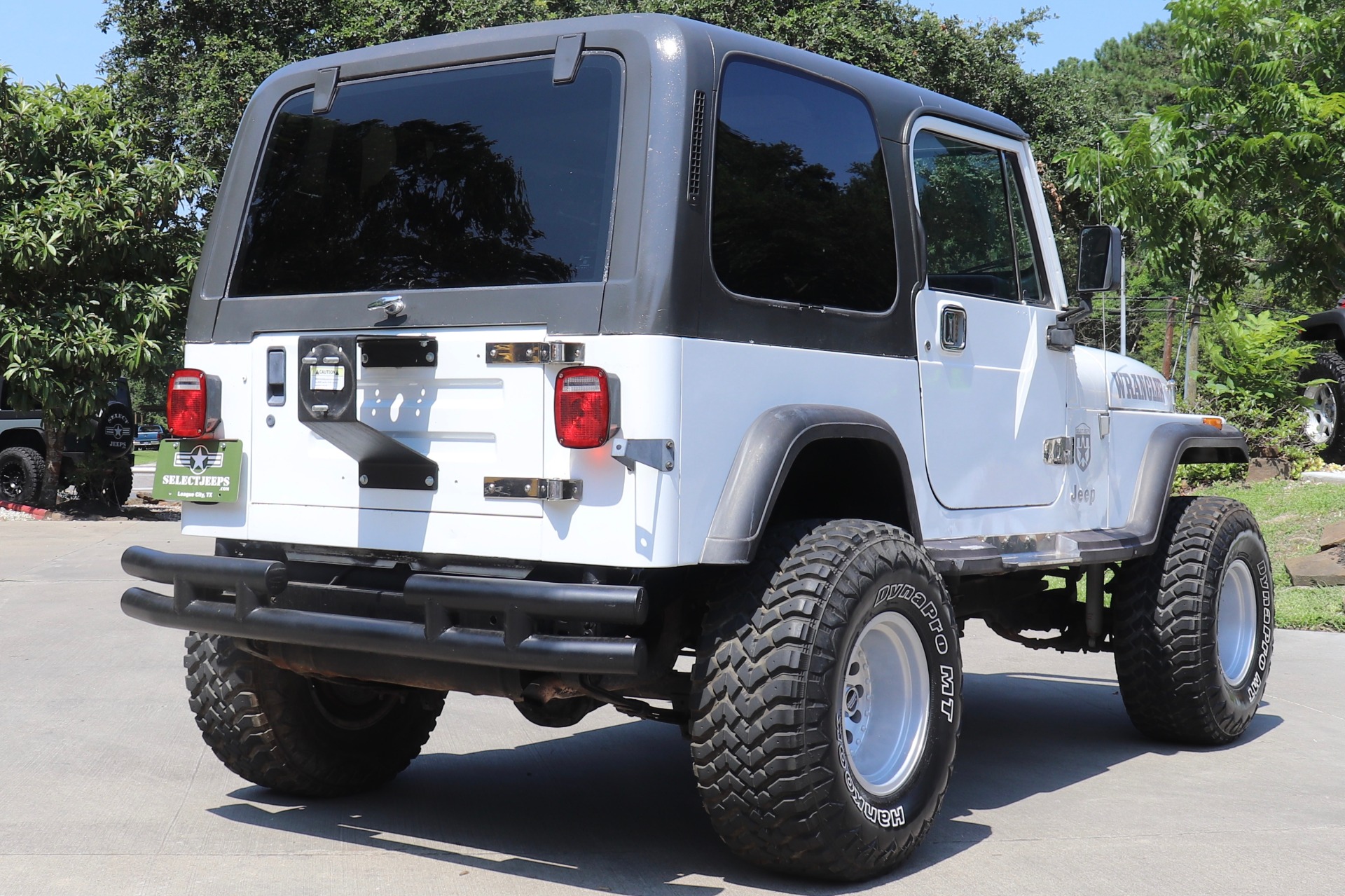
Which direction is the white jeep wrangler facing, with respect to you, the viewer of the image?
facing away from the viewer and to the right of the viewer

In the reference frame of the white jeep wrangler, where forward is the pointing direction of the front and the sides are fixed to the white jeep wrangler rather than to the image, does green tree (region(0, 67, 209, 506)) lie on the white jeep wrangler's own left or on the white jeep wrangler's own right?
on the white jeep wrangler's own left
